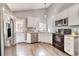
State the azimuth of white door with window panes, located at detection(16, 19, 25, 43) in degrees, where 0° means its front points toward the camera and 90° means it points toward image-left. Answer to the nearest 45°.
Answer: approximately 0°

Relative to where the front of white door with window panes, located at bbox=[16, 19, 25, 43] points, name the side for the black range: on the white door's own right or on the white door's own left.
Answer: on the white door's own left

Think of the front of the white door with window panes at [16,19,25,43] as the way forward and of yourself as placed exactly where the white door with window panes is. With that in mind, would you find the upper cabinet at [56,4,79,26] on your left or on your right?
on your left

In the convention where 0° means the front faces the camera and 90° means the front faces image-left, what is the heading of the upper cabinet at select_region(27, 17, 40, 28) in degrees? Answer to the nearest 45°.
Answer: approximately 0°

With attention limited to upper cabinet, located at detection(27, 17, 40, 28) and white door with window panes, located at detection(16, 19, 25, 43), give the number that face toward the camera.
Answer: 2
